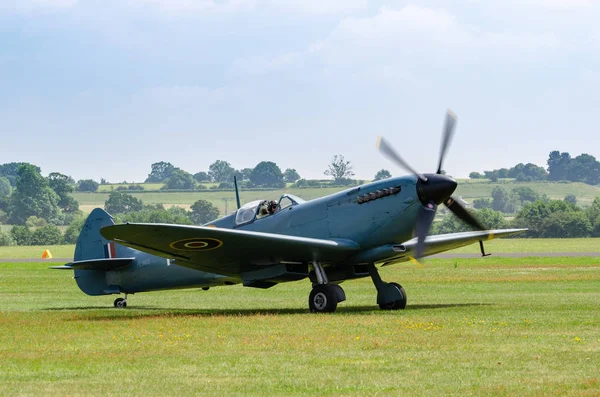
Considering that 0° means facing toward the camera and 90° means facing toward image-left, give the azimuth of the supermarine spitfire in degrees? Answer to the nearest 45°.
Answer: approximately 315°

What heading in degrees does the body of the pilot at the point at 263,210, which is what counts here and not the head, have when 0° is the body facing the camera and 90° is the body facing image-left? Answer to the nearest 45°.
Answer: approximately 270°
